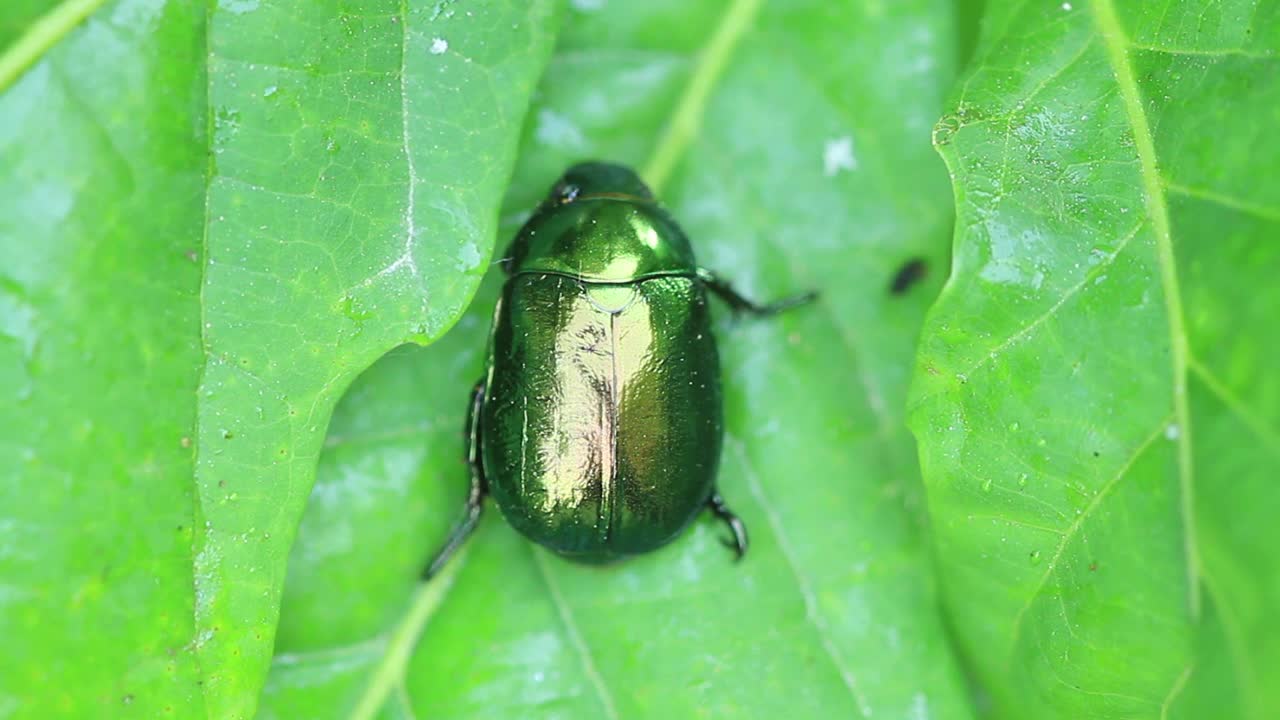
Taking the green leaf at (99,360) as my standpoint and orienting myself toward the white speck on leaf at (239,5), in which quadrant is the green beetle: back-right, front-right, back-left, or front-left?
front-right

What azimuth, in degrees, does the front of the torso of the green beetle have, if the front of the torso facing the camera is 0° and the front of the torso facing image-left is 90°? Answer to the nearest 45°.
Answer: approximately 180°

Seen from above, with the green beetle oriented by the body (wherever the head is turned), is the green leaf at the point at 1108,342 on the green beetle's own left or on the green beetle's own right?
on the green beetle's own right
